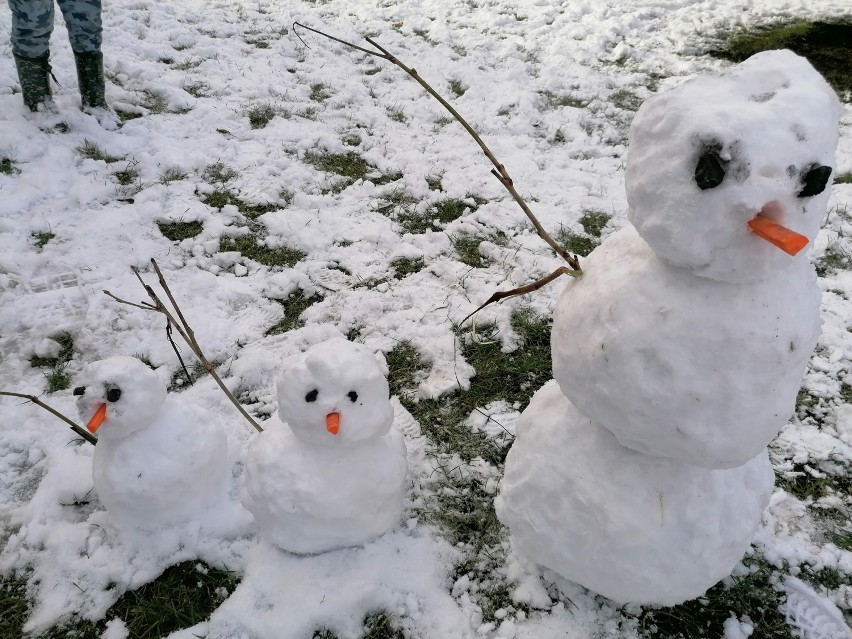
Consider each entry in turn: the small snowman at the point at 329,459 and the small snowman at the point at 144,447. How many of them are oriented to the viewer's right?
0

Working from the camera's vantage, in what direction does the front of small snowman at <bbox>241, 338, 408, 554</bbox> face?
facing the viewer

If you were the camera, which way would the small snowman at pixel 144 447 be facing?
facing the viewer and to the left of the viewer

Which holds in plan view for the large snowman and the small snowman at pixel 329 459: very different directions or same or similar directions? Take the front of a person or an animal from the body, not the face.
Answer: same or similar directions

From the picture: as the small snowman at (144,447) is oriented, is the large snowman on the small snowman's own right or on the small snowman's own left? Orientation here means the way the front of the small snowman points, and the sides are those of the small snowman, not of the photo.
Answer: on the small snowman's own left

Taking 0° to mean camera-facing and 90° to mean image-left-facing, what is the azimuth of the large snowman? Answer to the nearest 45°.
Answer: approximately 315°
